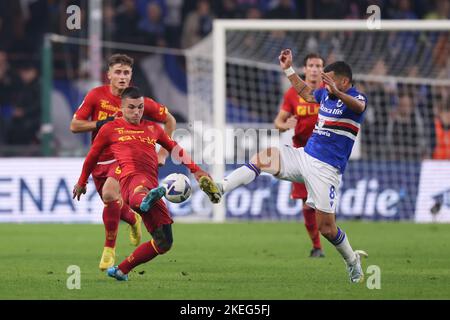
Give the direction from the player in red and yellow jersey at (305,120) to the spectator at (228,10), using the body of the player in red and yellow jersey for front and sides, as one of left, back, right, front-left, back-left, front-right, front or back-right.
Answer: back

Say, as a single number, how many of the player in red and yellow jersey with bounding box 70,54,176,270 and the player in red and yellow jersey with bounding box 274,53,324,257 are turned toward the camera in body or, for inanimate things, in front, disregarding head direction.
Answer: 2

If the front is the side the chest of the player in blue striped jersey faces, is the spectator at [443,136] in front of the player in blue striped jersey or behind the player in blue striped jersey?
behind

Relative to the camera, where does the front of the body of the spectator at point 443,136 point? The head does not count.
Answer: toward the camera

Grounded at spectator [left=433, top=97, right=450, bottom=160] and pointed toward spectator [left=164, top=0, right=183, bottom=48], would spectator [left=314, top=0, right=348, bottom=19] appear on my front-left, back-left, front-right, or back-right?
front-right

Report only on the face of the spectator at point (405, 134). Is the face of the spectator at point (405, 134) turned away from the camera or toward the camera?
toward the camera

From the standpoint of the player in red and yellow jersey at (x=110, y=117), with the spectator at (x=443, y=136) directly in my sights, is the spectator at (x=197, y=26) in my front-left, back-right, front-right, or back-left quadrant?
front-left

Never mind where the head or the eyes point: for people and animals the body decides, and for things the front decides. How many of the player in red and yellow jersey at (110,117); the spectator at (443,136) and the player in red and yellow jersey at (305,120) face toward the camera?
3

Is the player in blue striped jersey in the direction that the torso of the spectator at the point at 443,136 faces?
yes

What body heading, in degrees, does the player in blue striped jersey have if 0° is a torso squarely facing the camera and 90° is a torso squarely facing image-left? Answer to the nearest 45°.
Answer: approximately 45°

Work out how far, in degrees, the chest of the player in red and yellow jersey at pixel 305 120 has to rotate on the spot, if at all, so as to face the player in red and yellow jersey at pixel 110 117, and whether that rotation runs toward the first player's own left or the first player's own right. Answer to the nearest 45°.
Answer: approximately 45° to the first player's own right

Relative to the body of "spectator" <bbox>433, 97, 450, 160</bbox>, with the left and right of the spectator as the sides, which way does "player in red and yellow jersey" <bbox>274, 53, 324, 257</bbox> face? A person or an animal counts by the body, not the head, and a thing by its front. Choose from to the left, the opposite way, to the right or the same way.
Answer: the same way

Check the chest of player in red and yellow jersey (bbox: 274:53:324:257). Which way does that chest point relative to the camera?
toward the camera
